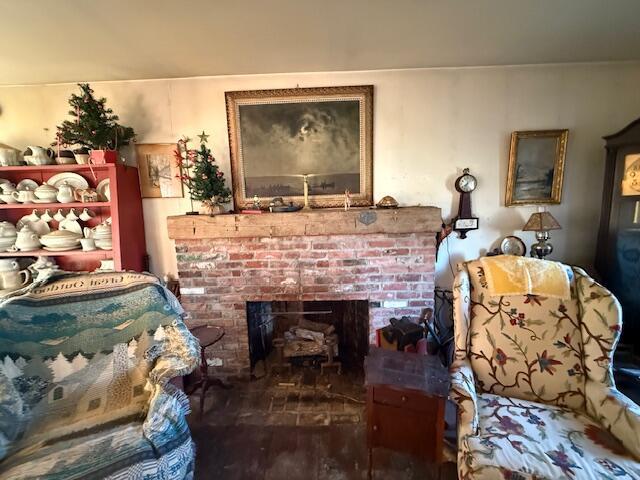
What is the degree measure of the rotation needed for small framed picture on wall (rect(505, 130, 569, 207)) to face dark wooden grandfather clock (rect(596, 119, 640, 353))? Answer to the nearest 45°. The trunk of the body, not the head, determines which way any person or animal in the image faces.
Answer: approximately 90° to its left

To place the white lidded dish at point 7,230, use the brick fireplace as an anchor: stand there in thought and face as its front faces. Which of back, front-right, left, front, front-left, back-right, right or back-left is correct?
right

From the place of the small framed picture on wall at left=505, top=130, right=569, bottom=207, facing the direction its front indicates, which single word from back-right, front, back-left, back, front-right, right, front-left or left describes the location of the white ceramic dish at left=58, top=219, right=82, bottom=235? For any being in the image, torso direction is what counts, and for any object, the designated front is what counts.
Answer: front-right

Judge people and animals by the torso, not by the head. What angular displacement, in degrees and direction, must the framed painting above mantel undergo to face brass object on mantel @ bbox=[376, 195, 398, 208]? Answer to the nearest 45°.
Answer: approximately 90° to its left

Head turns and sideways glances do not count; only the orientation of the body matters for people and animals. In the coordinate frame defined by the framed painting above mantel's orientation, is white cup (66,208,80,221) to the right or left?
on its right

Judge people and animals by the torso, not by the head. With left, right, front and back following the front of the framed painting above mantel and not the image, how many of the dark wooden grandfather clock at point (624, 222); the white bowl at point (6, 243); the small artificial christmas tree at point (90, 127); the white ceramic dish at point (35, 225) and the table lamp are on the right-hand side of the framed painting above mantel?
3

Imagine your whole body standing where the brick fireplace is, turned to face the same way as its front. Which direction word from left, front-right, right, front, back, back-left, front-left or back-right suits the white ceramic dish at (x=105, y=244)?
right

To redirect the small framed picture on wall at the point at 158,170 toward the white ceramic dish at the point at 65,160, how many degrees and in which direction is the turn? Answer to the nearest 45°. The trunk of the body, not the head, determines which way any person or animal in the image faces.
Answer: approximately 90° to its right

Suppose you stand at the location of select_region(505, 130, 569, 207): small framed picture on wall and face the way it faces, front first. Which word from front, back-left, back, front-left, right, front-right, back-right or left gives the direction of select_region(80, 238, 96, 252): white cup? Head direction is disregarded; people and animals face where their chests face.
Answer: front-right

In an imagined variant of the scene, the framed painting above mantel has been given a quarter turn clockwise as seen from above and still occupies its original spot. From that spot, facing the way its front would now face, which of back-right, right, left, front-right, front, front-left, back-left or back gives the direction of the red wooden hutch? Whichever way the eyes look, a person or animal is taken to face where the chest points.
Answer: front

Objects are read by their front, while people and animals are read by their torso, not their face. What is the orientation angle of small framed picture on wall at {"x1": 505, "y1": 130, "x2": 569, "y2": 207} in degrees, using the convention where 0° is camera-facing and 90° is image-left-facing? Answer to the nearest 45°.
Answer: approximately 0°
